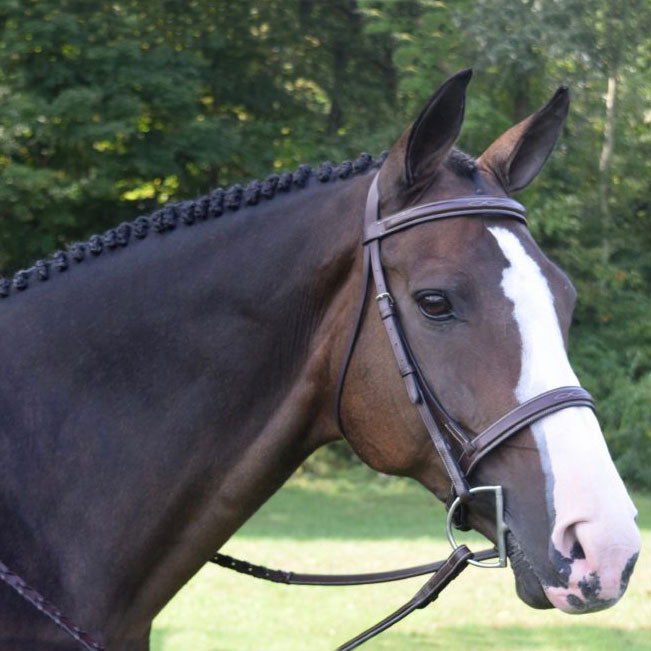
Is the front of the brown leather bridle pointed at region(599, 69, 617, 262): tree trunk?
no

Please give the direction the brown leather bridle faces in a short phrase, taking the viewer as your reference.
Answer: facing the viewer and to the right of the viewer
